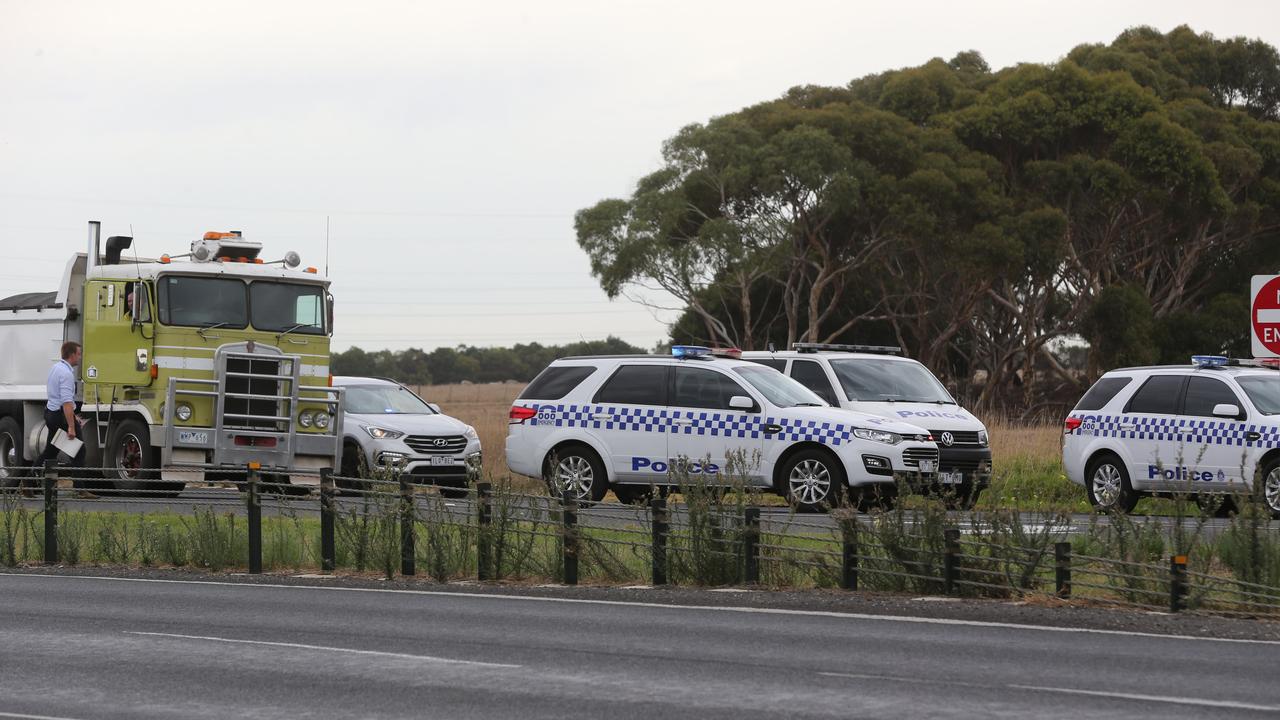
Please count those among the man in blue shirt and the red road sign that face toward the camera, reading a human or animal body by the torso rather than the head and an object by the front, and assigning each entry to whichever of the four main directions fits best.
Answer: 1

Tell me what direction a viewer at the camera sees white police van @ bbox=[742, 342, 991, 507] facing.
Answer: facing the viewer and to the right of the viewer

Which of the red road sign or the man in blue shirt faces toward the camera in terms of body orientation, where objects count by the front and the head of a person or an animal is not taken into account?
the red road sign

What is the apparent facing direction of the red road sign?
toward the camera

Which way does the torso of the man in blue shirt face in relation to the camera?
to the viewer's right

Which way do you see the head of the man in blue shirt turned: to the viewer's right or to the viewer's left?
to the viewer's right

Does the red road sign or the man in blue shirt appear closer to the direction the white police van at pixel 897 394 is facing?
the red road sign

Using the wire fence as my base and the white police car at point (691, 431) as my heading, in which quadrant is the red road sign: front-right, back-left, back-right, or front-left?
front-right

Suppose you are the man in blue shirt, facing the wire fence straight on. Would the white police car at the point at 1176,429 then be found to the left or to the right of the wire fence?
left

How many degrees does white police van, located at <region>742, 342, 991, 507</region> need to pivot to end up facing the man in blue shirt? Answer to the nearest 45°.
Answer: approximately 135° to its right

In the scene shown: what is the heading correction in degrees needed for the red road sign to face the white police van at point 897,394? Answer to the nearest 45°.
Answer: approximately 135° to its right

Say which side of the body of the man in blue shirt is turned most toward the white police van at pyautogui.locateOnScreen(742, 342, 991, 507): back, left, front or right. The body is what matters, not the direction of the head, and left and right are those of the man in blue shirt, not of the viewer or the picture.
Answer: front

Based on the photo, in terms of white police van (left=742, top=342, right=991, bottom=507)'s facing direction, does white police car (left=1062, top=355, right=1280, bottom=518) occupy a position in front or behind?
in front

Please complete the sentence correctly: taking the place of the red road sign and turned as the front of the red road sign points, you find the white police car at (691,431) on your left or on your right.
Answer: on your right
